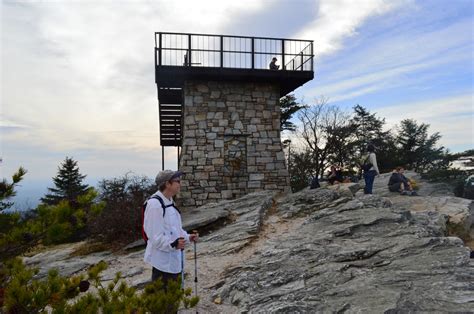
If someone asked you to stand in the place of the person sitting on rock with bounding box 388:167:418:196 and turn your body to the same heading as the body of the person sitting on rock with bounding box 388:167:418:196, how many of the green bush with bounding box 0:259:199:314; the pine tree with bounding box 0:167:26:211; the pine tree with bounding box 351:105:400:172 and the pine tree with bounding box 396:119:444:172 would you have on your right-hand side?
2

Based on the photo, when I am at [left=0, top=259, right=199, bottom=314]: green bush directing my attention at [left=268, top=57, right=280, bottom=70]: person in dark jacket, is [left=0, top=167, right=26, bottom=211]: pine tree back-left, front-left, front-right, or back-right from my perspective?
front-left

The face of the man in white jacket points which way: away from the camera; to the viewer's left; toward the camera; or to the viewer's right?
to the viewer's right
